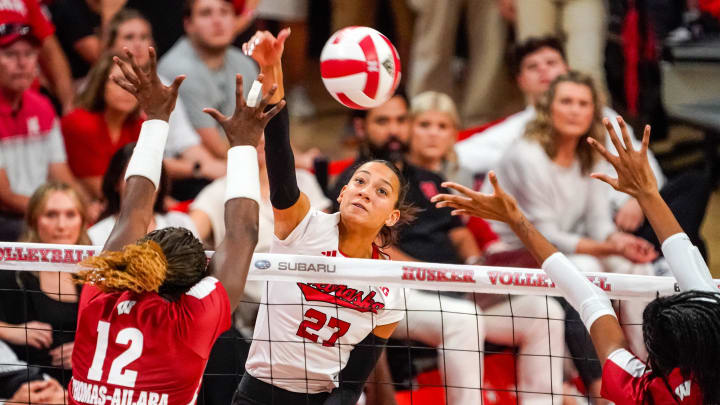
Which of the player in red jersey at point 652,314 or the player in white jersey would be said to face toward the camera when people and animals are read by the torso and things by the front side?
the player in white jersey

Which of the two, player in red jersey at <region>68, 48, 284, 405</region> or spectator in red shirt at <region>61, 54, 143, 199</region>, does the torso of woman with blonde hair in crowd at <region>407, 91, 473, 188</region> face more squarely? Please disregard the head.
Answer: the player in red jersey

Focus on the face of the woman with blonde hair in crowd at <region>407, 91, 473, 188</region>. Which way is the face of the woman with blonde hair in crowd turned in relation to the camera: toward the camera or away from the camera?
toward the camera

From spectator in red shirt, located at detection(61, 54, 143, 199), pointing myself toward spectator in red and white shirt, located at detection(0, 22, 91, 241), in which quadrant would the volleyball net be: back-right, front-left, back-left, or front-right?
back-left

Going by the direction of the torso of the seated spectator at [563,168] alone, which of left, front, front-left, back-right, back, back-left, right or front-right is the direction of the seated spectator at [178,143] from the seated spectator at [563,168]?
back-right

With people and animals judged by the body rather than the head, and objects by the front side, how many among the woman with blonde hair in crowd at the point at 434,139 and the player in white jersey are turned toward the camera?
2

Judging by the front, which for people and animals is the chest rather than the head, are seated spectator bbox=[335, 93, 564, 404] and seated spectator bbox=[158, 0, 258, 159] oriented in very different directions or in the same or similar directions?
same or similar directions

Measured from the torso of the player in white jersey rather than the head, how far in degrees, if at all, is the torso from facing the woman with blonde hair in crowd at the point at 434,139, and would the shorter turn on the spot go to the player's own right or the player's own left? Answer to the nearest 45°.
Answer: approximately 180°

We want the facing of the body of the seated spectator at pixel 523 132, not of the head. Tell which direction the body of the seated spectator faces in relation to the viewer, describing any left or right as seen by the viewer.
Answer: facing the viewer and to the right of the viewer

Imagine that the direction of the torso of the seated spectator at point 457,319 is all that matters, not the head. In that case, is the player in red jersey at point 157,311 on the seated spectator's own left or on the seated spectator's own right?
on the seated spectator's own right

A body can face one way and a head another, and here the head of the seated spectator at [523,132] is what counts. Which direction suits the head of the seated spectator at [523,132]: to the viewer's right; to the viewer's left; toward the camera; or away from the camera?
toward the camera

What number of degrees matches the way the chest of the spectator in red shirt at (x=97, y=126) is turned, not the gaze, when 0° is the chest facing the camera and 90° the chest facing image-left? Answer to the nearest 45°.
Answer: approximately 315°

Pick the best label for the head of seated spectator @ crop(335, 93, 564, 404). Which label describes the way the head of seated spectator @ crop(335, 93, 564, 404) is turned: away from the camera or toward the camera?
toward the camera

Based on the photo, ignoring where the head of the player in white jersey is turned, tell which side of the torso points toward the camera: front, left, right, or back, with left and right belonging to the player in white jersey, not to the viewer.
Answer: front

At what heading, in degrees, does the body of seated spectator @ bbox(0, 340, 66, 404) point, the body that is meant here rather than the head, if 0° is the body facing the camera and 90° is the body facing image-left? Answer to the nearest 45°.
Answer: approximately 315°

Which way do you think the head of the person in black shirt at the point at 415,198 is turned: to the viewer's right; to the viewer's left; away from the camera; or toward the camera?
toward the camera

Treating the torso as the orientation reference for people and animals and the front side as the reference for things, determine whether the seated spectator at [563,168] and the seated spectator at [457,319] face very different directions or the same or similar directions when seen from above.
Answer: same or similar directions

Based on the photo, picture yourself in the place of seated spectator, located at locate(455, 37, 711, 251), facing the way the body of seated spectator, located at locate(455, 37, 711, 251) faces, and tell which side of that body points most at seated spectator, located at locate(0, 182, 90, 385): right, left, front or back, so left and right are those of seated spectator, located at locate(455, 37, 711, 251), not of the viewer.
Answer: right
